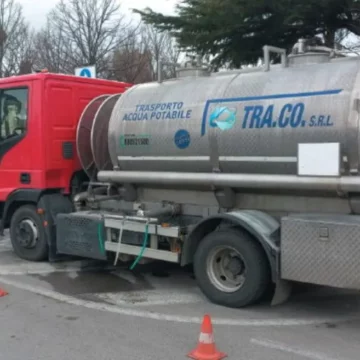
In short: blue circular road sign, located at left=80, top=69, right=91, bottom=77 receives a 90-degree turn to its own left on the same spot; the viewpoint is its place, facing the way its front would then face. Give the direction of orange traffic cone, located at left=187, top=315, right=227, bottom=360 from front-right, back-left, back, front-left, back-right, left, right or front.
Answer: right

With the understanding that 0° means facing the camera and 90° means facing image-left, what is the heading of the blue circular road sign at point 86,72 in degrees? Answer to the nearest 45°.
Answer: approximately 0°

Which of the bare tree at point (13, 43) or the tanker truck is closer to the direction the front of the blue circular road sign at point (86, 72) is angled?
the tanker truck

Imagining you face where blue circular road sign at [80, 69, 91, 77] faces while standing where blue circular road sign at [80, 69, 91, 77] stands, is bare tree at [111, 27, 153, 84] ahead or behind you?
behind

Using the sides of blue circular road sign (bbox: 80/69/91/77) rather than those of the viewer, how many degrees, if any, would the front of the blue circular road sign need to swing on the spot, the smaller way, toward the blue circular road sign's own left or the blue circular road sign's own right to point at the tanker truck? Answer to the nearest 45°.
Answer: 0° — it already faces it

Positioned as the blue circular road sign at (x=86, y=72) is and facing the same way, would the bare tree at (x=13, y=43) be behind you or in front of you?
behind
